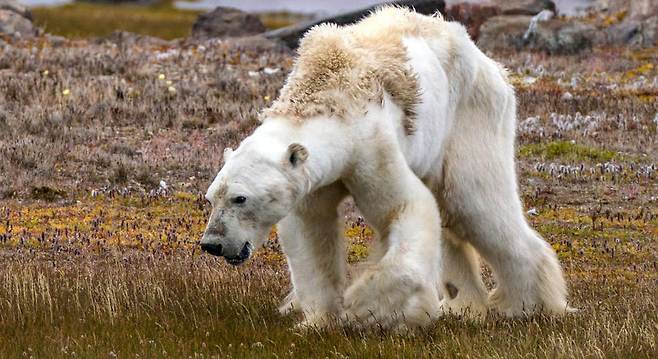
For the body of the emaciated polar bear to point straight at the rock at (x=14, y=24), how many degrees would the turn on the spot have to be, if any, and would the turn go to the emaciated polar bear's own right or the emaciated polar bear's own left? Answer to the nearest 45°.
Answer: approximately 90° to the emaciated polar bear's own right

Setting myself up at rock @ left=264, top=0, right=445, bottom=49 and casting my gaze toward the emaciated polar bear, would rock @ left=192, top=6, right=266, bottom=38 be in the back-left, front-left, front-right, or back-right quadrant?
back-right

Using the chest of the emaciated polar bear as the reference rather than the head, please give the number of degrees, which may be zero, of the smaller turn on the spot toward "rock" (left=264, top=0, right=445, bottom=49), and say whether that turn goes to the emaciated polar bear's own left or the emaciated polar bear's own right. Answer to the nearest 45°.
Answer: approximately 135° to the emaciated polar bear's own right

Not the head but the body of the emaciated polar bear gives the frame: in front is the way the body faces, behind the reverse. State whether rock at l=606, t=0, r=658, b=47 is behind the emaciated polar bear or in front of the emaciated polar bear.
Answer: behind

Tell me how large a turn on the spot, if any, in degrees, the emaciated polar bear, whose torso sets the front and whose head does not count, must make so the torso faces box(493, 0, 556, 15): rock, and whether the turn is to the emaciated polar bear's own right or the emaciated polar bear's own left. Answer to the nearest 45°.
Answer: approximately 135° to the emaciated polar bear's own right

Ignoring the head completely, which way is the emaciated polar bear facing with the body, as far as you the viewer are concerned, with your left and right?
facing the viewer and to the left of the viewer

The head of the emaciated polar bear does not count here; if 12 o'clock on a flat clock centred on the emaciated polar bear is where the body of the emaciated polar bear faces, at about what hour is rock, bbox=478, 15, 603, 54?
The rock is roughly at 5 o'clock from the emaciated polar bear.

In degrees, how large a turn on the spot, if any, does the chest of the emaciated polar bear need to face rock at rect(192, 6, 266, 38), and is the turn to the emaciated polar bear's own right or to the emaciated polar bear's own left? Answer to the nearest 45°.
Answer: approximately 135° to the emaciated polar bear's own right

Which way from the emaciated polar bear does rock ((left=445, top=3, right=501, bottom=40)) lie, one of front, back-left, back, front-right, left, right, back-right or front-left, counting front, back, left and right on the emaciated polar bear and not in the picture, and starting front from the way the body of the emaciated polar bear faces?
back-right
